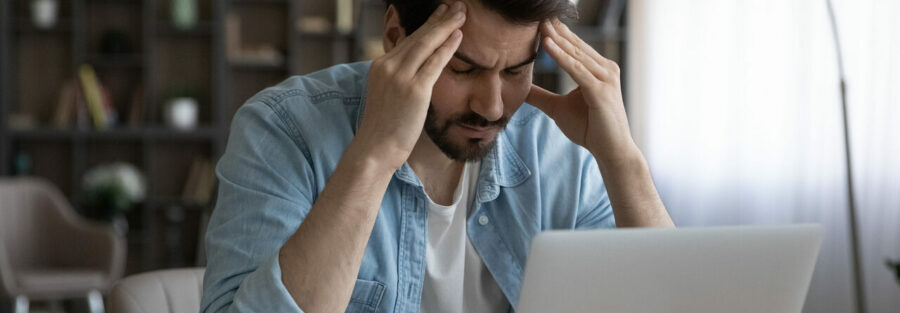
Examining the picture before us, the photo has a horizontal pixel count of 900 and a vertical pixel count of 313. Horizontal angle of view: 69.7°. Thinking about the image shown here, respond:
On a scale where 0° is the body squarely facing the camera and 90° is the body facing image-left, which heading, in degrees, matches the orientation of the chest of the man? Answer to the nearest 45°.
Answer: approximately 315°

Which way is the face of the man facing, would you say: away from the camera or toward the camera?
toward the camera

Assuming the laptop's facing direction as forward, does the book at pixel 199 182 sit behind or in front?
in front

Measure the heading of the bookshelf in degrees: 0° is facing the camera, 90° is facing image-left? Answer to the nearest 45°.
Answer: approximately 0°

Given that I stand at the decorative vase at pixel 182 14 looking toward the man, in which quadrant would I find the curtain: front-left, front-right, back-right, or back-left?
front-left

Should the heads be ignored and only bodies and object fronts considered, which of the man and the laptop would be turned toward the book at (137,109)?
the laptop

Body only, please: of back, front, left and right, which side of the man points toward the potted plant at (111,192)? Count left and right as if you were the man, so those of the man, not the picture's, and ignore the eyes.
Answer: back

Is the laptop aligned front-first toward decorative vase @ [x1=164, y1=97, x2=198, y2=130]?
yes

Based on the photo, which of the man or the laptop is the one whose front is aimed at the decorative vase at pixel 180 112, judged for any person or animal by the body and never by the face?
the laptop

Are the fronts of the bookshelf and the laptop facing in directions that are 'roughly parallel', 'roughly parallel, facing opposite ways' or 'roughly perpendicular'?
roughly parallel, facing opposite ways

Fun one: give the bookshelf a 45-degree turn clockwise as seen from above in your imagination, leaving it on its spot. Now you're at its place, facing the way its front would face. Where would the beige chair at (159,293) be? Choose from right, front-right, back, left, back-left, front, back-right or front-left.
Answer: front-left

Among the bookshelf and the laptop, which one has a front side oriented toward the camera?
the bookshelf

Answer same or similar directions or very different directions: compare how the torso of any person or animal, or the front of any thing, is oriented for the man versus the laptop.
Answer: very different directions
